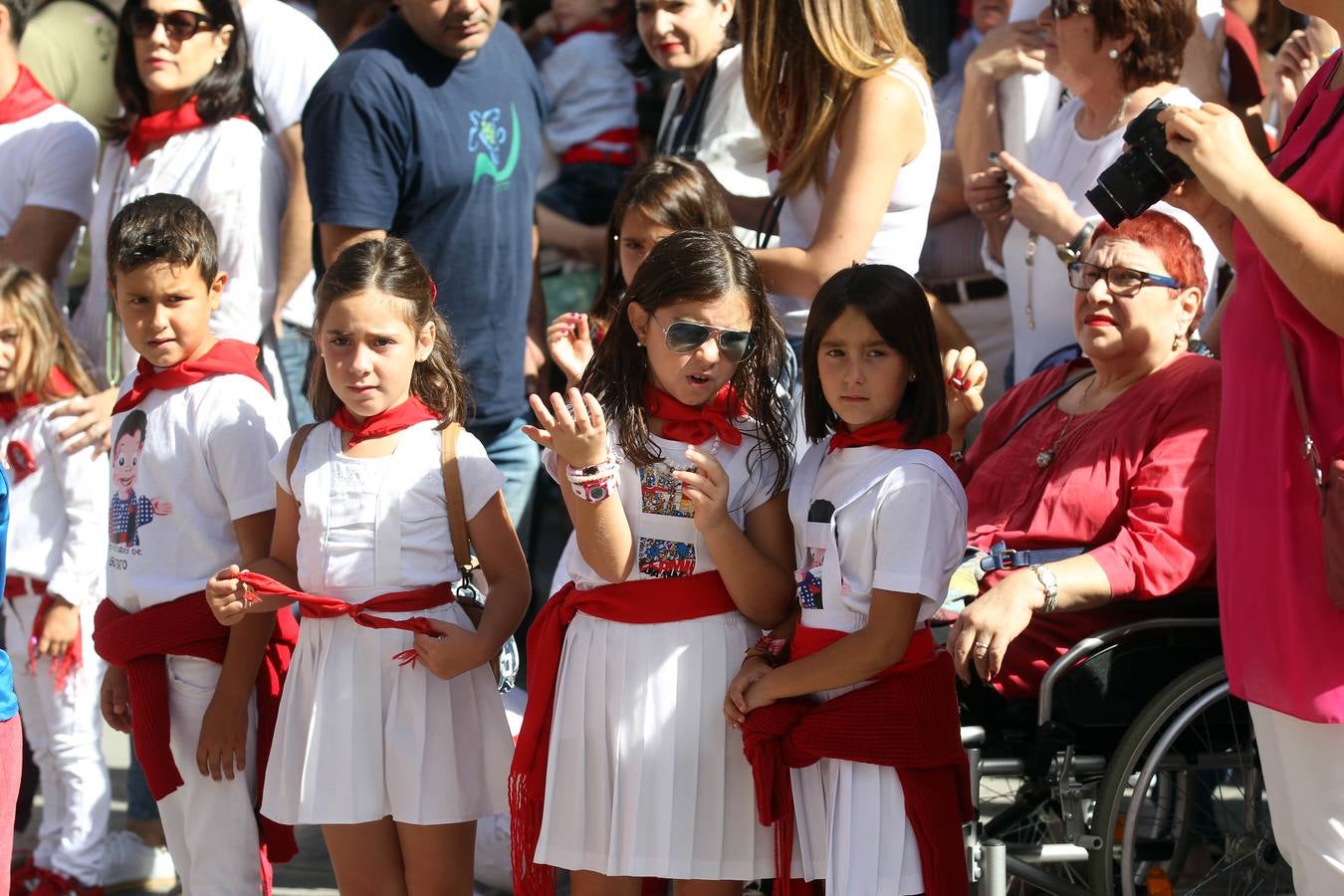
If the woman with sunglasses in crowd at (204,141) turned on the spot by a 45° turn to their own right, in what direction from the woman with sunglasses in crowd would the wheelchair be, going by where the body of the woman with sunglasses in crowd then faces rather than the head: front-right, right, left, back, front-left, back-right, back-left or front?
back-left

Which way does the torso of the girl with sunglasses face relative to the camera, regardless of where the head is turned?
toward the camera

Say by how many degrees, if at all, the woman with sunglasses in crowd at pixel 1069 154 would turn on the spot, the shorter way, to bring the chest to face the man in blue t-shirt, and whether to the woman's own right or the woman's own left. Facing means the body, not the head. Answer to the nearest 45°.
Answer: approximately 45° to the woman's own right

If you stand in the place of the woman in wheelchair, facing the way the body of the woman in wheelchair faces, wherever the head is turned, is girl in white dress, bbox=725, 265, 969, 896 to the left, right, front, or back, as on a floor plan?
front

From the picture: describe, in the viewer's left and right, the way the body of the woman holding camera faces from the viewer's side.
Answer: facing to the left of the viewer

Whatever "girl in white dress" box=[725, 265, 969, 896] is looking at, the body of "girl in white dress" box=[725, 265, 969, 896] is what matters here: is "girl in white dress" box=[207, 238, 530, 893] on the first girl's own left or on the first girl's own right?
on the first girl's own right

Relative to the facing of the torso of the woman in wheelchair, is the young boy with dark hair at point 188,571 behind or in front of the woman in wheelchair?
in front

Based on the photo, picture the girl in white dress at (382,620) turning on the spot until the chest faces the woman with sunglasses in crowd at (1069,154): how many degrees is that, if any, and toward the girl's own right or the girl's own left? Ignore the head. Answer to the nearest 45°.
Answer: approximately 135° to the girl's own left

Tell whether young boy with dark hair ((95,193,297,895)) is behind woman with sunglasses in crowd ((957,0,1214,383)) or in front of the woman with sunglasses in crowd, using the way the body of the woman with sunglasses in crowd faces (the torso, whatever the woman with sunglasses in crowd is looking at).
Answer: in front

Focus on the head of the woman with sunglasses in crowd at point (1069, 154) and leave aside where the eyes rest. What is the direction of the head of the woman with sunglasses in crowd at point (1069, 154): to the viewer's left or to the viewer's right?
to the viewer's left
